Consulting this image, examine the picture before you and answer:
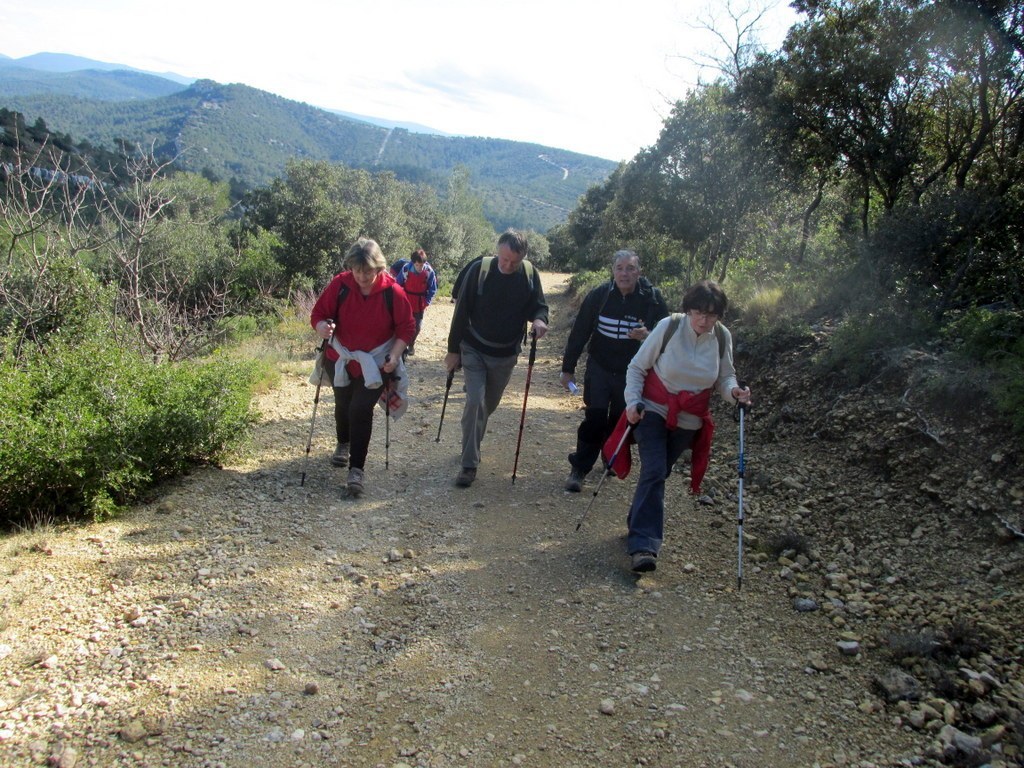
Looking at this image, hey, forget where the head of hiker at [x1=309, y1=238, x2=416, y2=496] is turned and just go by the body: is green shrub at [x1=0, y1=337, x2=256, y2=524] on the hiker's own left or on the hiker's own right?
on the hiker's own right

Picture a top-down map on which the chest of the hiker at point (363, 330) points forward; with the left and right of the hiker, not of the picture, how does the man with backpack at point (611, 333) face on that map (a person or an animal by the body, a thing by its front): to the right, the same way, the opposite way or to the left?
the same way

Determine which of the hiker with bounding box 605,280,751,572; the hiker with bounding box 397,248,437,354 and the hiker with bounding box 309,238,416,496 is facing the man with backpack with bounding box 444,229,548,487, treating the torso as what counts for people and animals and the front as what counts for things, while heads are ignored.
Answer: the hiker with bounding box 397,248,437,354

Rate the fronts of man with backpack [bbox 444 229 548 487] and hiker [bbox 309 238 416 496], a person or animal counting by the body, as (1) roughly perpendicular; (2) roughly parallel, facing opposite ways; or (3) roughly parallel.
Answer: roughly parallel

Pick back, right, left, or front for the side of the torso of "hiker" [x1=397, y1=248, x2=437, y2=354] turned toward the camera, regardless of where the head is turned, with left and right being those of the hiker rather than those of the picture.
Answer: front

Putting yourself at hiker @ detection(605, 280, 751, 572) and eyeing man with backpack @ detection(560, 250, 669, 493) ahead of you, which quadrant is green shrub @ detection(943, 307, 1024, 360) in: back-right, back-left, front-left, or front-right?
front-right

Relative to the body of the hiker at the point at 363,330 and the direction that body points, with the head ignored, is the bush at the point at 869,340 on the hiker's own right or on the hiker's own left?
on the hiker's own left

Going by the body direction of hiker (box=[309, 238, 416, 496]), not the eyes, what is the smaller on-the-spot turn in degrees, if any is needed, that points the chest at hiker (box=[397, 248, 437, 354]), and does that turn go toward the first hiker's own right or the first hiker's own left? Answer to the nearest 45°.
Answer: approximately 180°

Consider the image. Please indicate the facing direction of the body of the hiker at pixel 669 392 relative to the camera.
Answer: toward the camera

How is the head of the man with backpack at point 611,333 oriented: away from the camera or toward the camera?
toward the camera

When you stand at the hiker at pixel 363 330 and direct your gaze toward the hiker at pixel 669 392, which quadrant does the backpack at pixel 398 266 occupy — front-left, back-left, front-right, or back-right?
back-left

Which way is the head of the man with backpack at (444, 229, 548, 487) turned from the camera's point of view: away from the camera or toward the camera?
toward the camera

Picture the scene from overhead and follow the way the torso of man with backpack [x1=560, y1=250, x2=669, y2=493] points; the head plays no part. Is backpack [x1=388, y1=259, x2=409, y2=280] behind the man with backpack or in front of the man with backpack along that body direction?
behind

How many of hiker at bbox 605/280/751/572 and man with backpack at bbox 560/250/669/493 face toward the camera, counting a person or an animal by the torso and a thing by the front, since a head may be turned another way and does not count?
2

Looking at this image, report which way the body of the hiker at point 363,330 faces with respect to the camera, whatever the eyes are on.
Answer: toward the camera

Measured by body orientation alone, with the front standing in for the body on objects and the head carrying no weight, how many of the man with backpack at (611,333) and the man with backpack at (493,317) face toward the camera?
2
